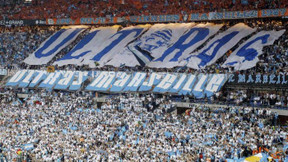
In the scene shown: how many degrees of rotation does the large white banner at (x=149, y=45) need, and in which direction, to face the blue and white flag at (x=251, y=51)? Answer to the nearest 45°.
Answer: approximately 45° to its left

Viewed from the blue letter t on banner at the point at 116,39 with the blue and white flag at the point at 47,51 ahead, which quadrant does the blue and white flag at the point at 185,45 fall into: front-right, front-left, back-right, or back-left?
back-left

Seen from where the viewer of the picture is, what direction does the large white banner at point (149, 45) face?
facing the viewer

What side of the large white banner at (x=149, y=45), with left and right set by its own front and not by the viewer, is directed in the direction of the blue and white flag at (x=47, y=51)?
right
